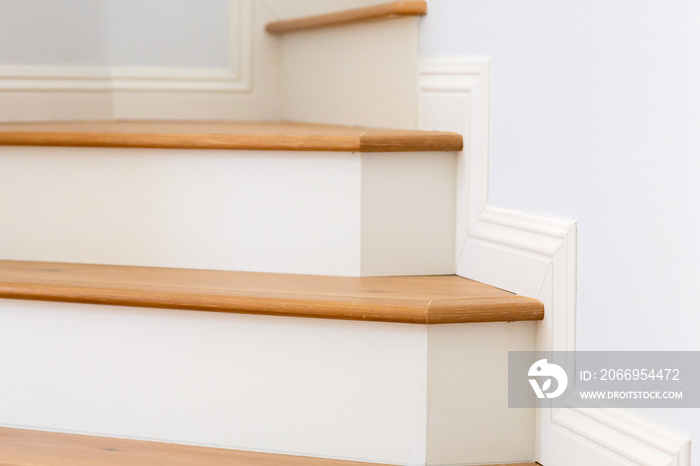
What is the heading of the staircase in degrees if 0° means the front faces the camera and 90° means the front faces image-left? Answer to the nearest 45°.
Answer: approximately 0°
